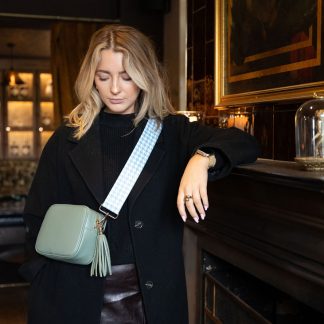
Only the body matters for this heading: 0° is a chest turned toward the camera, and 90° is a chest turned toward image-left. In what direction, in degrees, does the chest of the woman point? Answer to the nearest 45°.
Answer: approximately 0°

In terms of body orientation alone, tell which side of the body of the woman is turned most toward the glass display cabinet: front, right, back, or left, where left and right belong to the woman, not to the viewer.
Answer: back

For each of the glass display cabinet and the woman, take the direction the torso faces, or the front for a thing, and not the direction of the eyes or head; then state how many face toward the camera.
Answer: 2

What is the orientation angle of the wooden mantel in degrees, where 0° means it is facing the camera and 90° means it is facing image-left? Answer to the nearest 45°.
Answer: approximately 45°

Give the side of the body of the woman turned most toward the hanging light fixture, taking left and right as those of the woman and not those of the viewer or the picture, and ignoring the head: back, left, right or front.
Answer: back
